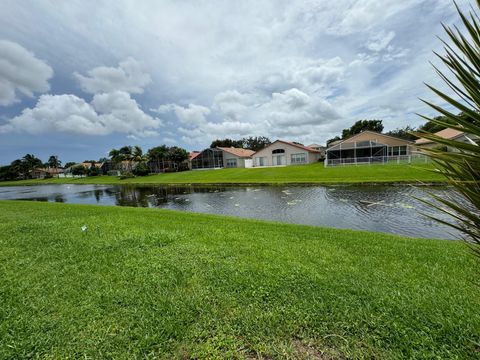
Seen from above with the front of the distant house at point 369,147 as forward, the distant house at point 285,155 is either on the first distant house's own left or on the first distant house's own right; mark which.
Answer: on the first distant house's own left

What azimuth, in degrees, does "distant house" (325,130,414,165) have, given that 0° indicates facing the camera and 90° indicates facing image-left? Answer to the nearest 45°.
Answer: approximately 180°
